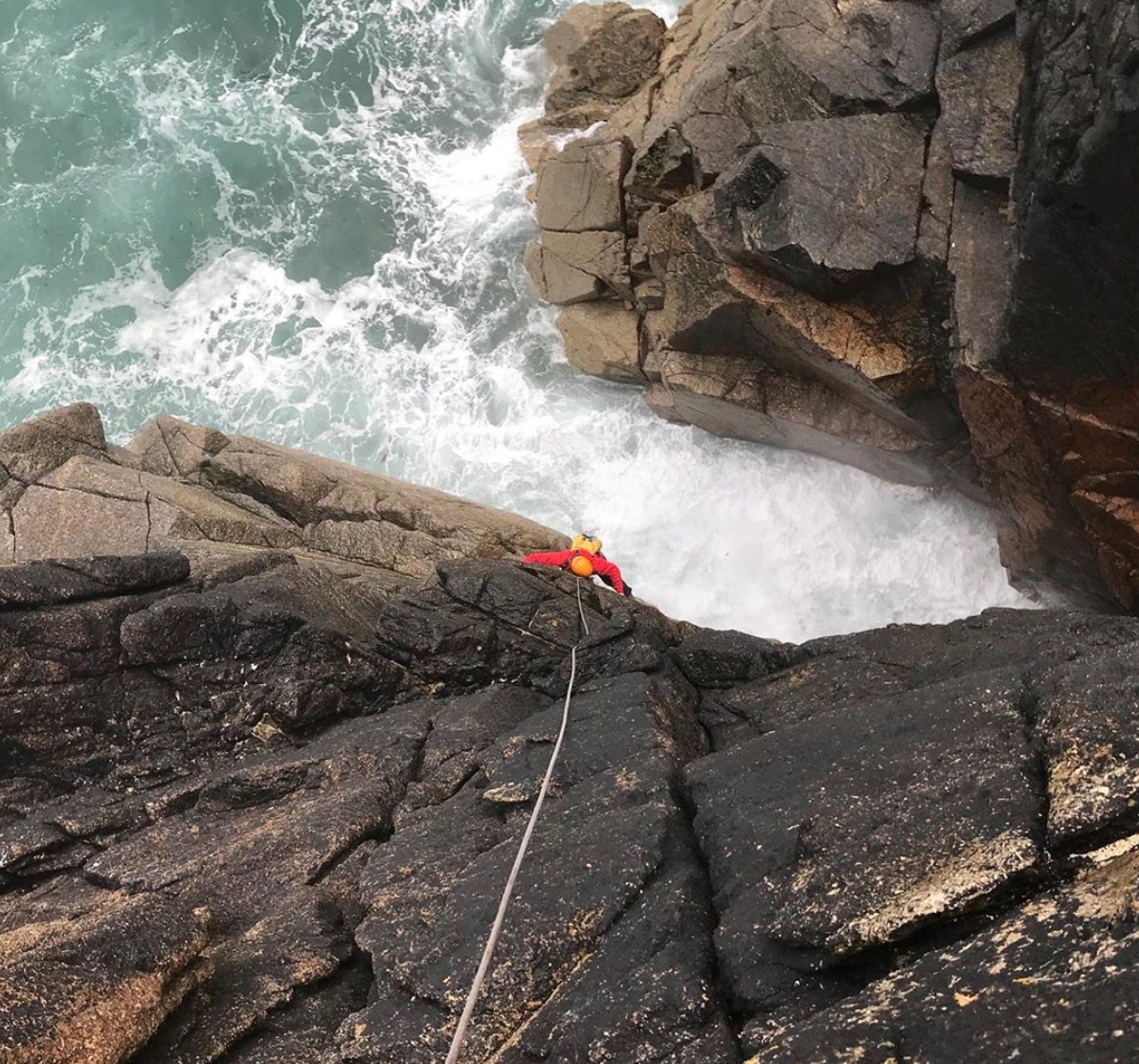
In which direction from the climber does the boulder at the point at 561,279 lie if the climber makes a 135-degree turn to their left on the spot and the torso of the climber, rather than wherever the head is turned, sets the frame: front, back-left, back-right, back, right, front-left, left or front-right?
front-left

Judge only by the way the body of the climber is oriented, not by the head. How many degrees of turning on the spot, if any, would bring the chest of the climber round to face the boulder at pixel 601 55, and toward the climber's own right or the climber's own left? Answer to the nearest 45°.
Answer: approximately 180°

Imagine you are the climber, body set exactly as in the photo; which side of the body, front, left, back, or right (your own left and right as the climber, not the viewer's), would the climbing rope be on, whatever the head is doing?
front

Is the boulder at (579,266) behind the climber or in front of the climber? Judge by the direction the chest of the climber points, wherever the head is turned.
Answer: behind

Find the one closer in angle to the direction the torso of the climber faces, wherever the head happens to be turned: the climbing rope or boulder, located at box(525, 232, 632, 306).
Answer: the climbing rope

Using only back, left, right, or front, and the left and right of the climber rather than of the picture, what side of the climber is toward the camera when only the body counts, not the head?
front

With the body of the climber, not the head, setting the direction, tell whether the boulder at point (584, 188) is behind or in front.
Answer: behind

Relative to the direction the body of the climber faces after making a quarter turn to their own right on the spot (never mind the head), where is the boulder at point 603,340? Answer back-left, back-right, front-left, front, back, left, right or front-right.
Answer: right

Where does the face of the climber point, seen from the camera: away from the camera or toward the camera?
toward the camera
